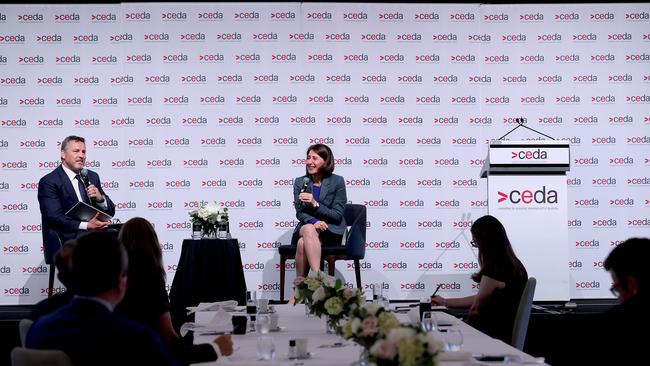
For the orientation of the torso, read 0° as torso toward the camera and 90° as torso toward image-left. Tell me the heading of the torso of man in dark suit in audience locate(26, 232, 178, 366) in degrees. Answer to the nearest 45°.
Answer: approximately 225°

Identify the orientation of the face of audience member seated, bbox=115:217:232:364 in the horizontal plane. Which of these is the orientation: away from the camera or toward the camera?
away from the camera

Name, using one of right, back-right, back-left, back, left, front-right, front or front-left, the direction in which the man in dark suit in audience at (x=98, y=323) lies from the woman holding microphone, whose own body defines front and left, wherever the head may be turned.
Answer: front-left

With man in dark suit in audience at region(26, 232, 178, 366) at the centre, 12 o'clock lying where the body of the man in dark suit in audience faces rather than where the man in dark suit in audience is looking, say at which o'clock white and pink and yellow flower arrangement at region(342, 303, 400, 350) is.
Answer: The white and pink and yellow flower arrangement is roughly at 2 o'clock from the man in dark suit in audience.

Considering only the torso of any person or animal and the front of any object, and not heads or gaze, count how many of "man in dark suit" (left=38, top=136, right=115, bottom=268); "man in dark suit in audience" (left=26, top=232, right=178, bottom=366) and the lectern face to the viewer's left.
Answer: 0

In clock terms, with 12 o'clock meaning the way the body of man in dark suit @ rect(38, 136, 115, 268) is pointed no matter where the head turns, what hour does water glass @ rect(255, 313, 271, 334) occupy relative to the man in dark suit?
The water glass is roughly at 1 o'clock from the man in dark suit.

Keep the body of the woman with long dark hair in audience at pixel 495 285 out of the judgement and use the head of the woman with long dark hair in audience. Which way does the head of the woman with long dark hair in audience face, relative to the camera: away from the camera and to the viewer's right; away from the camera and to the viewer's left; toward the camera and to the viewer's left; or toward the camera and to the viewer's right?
away from the camera and to the viewer's left

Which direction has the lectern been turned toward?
toward the camera

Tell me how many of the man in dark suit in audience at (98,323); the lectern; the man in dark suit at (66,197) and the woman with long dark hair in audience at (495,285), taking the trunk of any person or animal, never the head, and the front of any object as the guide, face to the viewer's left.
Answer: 1

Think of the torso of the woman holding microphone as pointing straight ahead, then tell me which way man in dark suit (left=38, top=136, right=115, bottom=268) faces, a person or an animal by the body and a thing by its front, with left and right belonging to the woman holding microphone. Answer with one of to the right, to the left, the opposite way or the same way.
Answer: to the left

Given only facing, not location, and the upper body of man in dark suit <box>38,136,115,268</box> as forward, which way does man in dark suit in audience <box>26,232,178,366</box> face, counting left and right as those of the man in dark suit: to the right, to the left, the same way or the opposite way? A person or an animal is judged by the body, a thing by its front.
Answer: to the left

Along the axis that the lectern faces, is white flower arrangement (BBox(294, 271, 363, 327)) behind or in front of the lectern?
in front

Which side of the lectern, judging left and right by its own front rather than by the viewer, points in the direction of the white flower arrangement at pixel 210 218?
right

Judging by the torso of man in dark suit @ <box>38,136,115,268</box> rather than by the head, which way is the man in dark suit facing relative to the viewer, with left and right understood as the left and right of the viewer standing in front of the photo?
facing the viewer and to the right of the viewer

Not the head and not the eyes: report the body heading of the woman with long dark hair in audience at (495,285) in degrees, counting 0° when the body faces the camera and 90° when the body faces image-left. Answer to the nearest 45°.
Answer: approximately 90°

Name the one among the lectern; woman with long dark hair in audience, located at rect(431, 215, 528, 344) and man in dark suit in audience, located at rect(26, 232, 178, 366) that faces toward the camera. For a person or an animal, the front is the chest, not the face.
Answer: the lectern

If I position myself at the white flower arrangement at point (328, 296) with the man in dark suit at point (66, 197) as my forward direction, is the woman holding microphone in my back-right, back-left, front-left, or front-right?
front-right

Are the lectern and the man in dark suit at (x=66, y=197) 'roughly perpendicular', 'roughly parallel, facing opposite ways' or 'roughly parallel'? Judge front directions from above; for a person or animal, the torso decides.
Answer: roughly perpendicular
